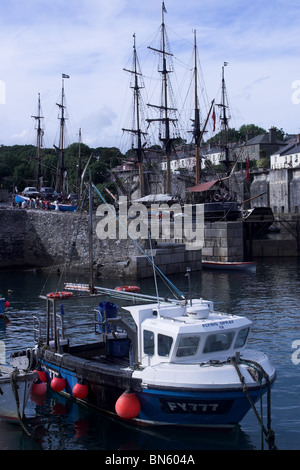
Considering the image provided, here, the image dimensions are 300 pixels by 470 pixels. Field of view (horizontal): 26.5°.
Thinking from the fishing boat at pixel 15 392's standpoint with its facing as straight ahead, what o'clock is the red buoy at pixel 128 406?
The red buoy is roughly at 12 o'clock from the fishing boat.

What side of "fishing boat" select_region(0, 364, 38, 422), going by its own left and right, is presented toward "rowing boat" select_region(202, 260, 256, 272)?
left

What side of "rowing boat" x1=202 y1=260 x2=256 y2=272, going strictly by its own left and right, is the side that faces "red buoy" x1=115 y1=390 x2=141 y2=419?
right

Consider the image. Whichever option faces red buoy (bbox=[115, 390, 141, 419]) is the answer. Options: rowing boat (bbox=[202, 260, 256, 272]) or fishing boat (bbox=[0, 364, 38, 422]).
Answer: fishing boat (bbox=[0, 364, 38, 422])

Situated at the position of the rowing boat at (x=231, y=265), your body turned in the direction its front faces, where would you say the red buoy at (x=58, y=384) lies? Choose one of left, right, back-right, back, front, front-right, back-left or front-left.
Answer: right

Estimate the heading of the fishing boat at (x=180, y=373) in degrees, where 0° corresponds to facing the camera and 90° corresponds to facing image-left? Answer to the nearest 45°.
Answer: approximately 315°
